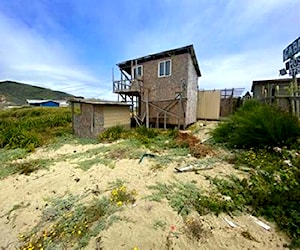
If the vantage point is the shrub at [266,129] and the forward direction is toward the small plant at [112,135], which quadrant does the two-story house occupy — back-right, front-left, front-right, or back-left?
front-right

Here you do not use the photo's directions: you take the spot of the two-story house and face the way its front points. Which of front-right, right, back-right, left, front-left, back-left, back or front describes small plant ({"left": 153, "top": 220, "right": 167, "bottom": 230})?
left

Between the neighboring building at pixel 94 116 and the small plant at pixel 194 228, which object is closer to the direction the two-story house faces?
the neighboring building

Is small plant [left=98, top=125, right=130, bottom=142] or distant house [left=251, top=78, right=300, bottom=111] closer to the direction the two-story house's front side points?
the small plant

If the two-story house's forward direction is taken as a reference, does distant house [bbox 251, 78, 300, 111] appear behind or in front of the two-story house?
behind

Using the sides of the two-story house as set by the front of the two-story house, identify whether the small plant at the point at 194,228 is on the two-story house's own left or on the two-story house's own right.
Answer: on the two-story house's own left

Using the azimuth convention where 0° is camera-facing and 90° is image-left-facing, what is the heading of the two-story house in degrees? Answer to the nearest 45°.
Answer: approximately 90°

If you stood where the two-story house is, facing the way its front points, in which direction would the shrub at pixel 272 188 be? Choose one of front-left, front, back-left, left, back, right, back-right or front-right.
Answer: left
